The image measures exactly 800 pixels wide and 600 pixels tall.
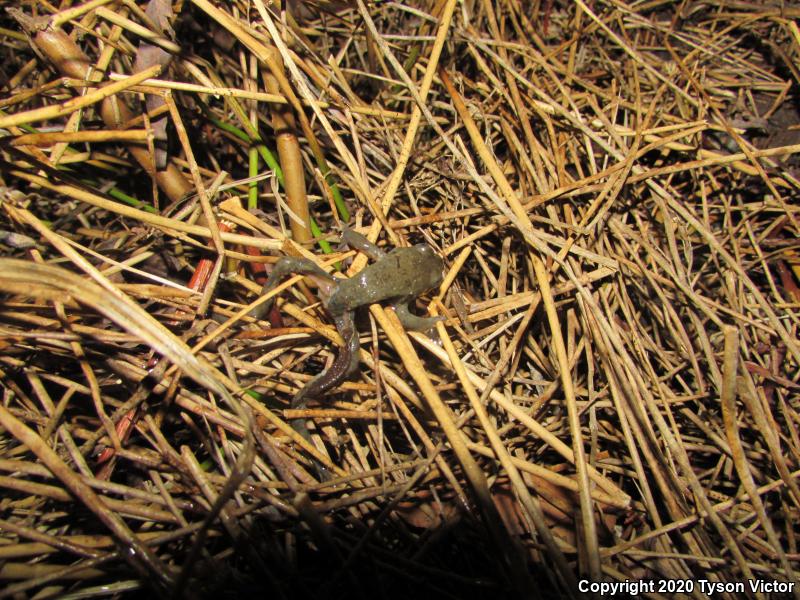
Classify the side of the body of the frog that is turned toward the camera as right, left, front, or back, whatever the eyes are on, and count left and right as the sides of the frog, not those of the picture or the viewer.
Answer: right
